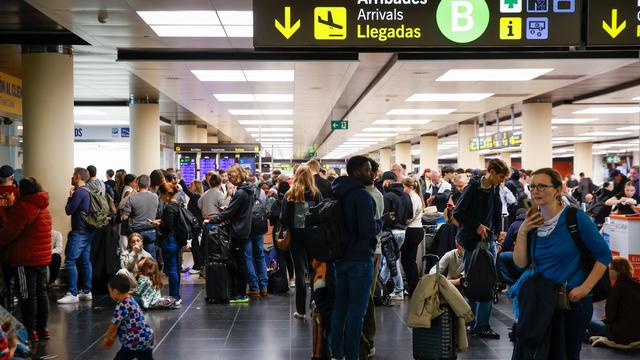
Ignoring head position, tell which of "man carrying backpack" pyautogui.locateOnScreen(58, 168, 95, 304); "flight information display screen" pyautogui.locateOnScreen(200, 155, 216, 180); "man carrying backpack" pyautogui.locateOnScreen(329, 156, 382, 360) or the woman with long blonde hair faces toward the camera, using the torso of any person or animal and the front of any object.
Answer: the flight information display screen

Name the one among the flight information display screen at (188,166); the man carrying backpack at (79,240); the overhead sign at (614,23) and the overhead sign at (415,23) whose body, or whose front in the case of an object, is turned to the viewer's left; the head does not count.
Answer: the man carrying backpack

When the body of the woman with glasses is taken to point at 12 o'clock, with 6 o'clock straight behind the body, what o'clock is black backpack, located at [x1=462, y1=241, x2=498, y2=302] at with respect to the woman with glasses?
The black backpack is roughly at 4 o'clock from the woman with glasses.

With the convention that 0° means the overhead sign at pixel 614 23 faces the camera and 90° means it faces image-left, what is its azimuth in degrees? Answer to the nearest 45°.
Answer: approximately 0°

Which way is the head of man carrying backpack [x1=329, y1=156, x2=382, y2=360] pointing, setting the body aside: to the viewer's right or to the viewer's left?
to the viewer's right

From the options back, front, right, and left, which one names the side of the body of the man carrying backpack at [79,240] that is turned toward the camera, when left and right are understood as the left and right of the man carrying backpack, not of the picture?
left

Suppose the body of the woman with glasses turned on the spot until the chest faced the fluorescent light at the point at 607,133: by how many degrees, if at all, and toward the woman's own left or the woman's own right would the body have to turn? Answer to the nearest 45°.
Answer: approximately 135° to the woman's own right

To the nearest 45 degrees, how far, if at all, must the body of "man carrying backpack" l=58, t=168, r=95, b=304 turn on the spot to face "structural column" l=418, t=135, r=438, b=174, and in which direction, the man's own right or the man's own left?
approximately 135° to the man's own right
